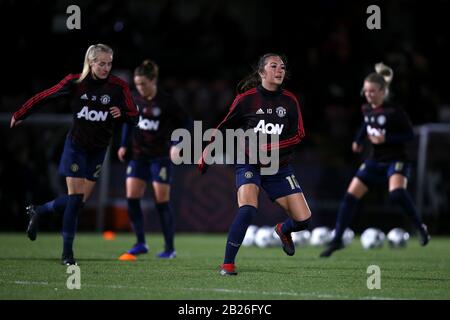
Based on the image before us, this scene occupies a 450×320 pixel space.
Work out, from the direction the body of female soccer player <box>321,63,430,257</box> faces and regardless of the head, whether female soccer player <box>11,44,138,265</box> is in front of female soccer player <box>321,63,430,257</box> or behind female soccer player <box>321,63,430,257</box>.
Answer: in front

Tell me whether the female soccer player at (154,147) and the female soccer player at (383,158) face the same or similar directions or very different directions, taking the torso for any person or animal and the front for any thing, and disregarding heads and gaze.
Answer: same or similar directions

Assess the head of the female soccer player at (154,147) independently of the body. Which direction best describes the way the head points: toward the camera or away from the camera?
toward the camera

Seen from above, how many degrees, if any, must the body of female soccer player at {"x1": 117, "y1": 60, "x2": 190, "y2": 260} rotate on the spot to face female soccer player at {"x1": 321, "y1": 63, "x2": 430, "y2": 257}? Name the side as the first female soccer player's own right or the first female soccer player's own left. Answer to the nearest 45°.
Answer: approximately 135° to the first female soccer player's own left

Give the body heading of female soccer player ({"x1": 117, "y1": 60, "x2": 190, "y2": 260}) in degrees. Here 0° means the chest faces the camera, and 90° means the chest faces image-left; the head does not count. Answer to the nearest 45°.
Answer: approximately 45°

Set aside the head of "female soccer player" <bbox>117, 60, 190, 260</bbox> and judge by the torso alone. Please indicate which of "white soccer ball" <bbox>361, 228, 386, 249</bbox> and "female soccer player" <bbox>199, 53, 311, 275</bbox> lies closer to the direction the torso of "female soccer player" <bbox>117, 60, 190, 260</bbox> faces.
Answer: the female soccer player

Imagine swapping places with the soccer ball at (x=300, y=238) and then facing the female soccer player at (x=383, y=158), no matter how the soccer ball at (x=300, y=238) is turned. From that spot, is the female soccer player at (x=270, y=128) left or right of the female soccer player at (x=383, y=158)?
right

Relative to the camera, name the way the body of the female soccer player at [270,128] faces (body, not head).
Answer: toward the camera

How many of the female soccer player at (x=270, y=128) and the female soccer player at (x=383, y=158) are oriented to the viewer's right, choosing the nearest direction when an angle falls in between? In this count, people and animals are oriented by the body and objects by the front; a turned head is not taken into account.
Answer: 0

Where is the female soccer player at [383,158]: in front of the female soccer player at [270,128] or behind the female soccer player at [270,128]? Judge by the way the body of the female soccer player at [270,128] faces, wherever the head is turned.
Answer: behind

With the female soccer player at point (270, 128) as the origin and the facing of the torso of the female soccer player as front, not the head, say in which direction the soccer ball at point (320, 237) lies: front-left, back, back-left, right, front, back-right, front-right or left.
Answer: back

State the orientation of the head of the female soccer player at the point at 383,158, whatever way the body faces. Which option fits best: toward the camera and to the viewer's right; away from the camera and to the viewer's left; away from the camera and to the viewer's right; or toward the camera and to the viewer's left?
toward the camera and to the viewer's left

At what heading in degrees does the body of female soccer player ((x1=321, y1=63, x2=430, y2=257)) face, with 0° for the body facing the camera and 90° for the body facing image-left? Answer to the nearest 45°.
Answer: approximately 45°
